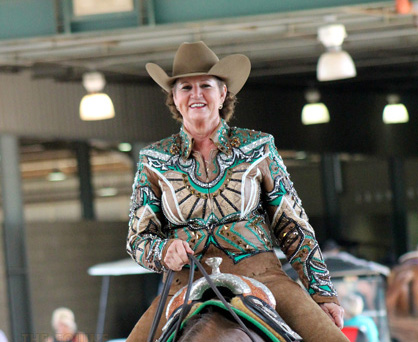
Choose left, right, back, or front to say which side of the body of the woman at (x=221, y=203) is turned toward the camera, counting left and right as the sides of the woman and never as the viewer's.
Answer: front

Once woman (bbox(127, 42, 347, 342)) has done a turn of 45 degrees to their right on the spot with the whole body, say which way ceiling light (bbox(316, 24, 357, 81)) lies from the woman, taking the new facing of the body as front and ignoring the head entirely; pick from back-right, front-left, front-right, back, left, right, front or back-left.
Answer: back-right

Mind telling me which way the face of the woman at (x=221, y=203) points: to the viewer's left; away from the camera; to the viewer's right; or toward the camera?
toward the camera

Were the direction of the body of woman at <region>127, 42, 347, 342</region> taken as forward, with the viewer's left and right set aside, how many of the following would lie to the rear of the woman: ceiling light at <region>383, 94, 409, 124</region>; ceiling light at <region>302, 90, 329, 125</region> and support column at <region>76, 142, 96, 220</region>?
3

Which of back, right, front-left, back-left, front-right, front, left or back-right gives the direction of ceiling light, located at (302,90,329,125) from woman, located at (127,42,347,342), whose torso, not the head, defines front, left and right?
back

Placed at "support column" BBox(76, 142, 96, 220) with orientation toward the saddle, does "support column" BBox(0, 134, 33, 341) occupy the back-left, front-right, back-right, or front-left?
front-right

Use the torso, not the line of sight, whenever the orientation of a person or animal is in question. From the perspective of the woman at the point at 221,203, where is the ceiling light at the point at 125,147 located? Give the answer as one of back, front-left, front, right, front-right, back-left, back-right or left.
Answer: back

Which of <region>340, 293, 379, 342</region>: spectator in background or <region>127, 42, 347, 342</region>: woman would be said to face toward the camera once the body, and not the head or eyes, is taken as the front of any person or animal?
the woman

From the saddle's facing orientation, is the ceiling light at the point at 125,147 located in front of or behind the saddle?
behind

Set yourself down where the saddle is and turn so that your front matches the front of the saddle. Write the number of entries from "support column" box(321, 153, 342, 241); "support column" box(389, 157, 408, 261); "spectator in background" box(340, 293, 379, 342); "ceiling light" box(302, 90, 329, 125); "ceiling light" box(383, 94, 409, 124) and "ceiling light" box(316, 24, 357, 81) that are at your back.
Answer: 6

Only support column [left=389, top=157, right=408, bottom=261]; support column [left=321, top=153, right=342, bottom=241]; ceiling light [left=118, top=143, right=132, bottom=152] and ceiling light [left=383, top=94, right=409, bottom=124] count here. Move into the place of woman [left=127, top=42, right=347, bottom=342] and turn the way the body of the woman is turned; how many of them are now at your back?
4
